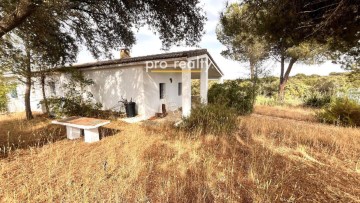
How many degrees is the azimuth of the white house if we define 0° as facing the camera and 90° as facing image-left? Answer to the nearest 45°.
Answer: approximately 315°

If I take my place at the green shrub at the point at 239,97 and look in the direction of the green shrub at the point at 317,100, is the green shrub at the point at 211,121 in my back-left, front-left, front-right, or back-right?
back-right
